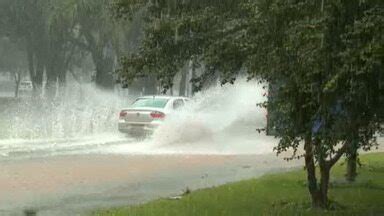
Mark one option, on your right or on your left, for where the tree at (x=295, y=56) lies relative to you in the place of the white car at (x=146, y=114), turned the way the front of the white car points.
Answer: on your right
